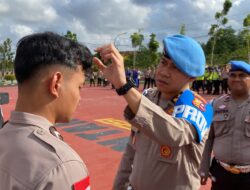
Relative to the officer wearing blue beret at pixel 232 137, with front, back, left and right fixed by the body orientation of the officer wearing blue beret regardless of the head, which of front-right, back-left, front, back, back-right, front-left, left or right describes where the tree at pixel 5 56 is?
back-right

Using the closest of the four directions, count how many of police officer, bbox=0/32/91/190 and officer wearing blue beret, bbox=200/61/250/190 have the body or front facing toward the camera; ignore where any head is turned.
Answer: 1

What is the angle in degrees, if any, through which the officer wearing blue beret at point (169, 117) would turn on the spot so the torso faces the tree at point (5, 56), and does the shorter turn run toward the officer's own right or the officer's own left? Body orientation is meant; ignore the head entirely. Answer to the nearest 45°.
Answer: approximately 90° to the officer's own right

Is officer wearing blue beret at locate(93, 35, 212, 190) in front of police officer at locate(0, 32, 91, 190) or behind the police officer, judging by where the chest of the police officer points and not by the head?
in front

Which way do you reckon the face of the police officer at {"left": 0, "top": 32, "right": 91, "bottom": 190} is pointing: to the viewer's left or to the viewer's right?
to the viewer's right

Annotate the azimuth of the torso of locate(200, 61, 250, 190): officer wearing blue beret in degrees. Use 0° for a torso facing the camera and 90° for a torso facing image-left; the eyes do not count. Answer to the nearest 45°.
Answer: approximately 0°

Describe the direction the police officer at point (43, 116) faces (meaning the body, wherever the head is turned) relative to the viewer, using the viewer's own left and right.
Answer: facing away from the viewer and to the right of the viewer

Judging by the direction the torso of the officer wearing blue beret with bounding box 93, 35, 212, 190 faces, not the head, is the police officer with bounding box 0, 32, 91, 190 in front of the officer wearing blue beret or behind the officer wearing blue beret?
in front

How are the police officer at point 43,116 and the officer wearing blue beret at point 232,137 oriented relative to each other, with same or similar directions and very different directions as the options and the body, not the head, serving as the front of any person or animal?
very different directions

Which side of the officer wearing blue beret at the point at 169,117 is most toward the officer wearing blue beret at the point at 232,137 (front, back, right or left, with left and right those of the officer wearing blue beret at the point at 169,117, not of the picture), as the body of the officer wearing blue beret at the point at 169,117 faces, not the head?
back

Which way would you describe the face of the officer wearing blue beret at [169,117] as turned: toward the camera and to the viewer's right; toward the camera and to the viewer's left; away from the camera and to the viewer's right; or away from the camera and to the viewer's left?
toward the camera and to the viewer's left
